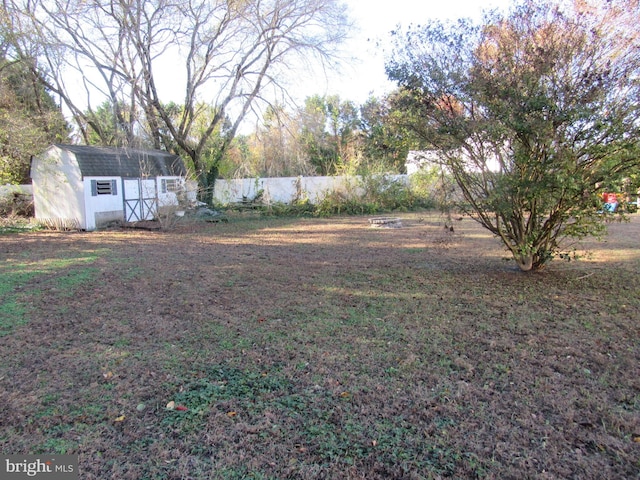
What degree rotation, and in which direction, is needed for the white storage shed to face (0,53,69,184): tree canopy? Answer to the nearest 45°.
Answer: approximately 180°

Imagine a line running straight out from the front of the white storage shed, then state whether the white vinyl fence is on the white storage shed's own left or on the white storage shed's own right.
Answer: on the white storage shed's own left

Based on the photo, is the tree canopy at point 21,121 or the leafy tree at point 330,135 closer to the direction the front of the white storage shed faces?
the leafy tree

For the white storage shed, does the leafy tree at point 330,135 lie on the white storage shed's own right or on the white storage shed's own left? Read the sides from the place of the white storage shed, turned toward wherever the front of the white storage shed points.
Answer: on the white storage shed's own left

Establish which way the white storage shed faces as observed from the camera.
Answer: facing the viewer and to the right of the viewer

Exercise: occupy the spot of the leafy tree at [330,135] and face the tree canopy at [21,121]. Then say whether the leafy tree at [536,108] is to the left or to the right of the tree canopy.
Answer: left

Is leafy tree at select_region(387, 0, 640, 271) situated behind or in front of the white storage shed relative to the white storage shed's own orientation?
in front

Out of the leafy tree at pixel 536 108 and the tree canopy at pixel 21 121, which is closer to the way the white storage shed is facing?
the leafy tree

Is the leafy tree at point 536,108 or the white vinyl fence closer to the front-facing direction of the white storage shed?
the leafy tree
